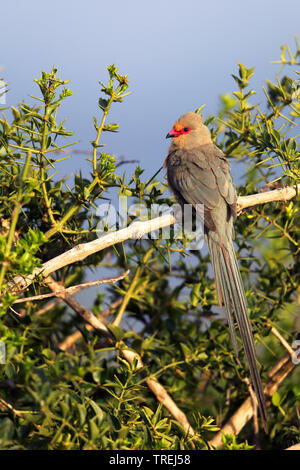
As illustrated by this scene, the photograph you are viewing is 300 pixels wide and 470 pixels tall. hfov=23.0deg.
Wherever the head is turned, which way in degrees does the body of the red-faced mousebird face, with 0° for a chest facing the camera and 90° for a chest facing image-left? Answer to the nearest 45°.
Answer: approximately 135°

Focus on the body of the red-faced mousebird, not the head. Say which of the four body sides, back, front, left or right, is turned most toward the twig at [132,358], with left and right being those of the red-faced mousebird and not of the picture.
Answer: left
